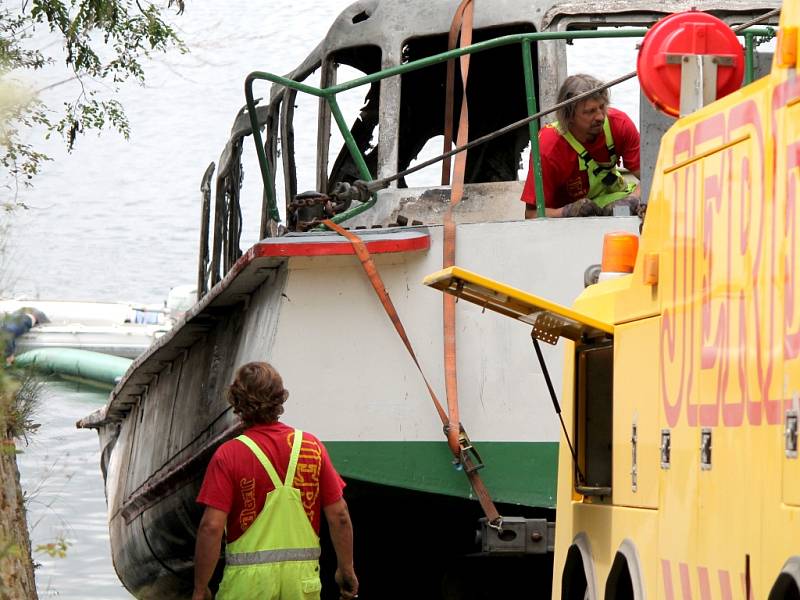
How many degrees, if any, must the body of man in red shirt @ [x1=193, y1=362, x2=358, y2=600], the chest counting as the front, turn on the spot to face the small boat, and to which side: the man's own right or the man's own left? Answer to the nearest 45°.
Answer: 0° — they already face it

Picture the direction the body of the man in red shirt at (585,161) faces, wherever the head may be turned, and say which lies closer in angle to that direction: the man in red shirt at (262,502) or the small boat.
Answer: the man in red shirt

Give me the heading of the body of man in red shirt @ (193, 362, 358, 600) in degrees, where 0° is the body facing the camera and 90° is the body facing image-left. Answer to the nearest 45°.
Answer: approximately 180°

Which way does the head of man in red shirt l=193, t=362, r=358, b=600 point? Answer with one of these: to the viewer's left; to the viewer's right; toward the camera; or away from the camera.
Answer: away from the camera

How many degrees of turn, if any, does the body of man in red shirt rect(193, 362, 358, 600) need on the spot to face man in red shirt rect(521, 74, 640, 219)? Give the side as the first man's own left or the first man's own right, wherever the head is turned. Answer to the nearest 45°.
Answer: approximately 45° to the first man's own right
